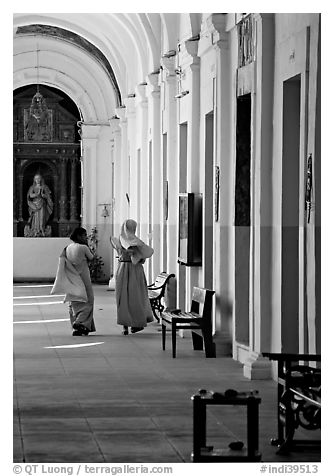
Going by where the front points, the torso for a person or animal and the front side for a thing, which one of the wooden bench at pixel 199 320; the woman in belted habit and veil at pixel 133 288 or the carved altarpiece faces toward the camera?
the carved altarpiece

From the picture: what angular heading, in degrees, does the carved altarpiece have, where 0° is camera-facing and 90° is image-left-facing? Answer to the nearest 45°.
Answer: approximately 0°

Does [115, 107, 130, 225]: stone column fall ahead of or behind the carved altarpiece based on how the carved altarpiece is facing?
ahead

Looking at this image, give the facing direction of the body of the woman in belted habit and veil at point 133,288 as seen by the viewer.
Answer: away from the camera

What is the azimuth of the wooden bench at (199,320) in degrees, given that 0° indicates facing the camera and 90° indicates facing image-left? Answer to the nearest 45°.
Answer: approximately 90°

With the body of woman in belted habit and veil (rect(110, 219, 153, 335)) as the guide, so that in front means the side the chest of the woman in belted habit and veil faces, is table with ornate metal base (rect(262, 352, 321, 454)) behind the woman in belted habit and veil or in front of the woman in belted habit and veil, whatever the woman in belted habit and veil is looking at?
behind

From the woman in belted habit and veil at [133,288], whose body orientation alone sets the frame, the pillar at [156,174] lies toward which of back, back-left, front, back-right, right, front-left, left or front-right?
front

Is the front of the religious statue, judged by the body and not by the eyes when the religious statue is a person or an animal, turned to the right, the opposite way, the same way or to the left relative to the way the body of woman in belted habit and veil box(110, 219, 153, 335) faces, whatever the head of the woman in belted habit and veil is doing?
the opposite way

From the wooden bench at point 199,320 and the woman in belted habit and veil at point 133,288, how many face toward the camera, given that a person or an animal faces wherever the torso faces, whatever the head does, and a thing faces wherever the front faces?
0

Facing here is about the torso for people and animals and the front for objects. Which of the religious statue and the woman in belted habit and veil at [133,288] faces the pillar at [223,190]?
the religious statue

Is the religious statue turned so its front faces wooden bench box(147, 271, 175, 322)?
yes

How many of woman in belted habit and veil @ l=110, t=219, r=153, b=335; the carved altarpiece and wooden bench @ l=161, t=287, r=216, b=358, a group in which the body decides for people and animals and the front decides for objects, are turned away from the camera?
1

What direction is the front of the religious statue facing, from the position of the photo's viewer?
facing the viewer

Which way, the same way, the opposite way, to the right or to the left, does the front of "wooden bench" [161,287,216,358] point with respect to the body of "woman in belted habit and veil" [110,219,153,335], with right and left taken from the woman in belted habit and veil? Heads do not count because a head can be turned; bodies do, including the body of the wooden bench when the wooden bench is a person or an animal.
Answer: to the left

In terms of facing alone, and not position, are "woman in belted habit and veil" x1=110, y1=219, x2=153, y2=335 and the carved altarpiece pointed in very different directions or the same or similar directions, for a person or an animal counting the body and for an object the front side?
very different directions
